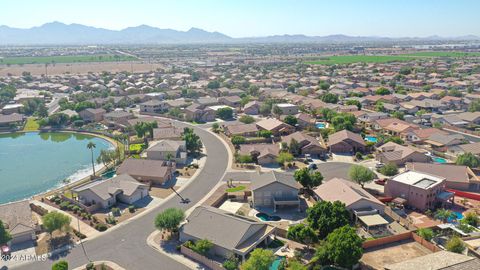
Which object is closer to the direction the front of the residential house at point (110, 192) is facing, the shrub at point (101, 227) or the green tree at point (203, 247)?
the green tree

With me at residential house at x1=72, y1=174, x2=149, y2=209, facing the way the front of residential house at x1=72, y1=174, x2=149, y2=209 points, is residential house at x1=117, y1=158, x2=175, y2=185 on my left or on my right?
on my left

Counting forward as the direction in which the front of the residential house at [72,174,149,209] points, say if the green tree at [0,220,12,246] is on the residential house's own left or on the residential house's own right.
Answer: on the residential house's own right

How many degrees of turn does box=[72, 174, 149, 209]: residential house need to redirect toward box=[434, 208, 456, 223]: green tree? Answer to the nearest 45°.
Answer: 0° — it already faces it

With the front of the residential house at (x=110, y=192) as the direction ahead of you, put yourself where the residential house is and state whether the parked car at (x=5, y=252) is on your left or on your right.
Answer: on your right

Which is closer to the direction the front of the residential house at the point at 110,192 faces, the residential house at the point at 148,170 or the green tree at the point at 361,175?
the green tree

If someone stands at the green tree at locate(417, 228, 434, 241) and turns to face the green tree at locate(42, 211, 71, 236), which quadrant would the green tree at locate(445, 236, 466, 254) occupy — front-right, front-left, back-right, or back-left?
back-left

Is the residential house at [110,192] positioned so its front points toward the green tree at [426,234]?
yes

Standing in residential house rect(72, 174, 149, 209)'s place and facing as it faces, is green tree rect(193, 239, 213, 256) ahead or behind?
ahead

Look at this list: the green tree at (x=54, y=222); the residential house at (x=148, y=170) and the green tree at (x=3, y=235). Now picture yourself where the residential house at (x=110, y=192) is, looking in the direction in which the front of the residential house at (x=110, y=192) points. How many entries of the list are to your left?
1

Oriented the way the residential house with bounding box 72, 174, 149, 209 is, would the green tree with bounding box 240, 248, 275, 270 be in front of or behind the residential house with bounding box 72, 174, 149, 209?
in front

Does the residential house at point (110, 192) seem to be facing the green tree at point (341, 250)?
yes

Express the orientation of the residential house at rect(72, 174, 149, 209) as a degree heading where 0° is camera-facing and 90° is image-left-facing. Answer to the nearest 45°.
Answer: approximately 315°

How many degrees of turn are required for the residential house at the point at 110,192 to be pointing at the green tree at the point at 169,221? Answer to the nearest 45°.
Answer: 0° — it already faces it
